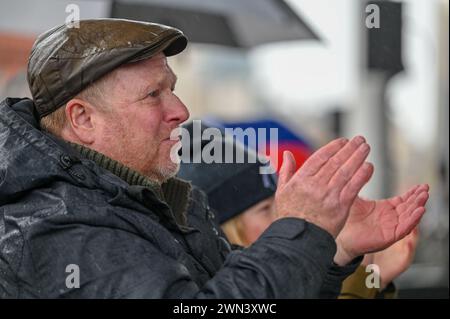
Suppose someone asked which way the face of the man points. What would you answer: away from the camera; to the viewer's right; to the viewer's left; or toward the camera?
to the viewer's right

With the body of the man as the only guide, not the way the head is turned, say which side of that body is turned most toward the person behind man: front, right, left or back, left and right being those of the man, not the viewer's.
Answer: left

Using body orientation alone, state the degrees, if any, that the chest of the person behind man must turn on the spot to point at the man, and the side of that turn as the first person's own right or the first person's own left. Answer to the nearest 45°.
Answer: approximately 90° to the first person's own right

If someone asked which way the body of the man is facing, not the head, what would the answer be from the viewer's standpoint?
to the viewer's right

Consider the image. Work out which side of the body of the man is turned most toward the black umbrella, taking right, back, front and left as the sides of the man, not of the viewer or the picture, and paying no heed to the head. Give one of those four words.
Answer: left
